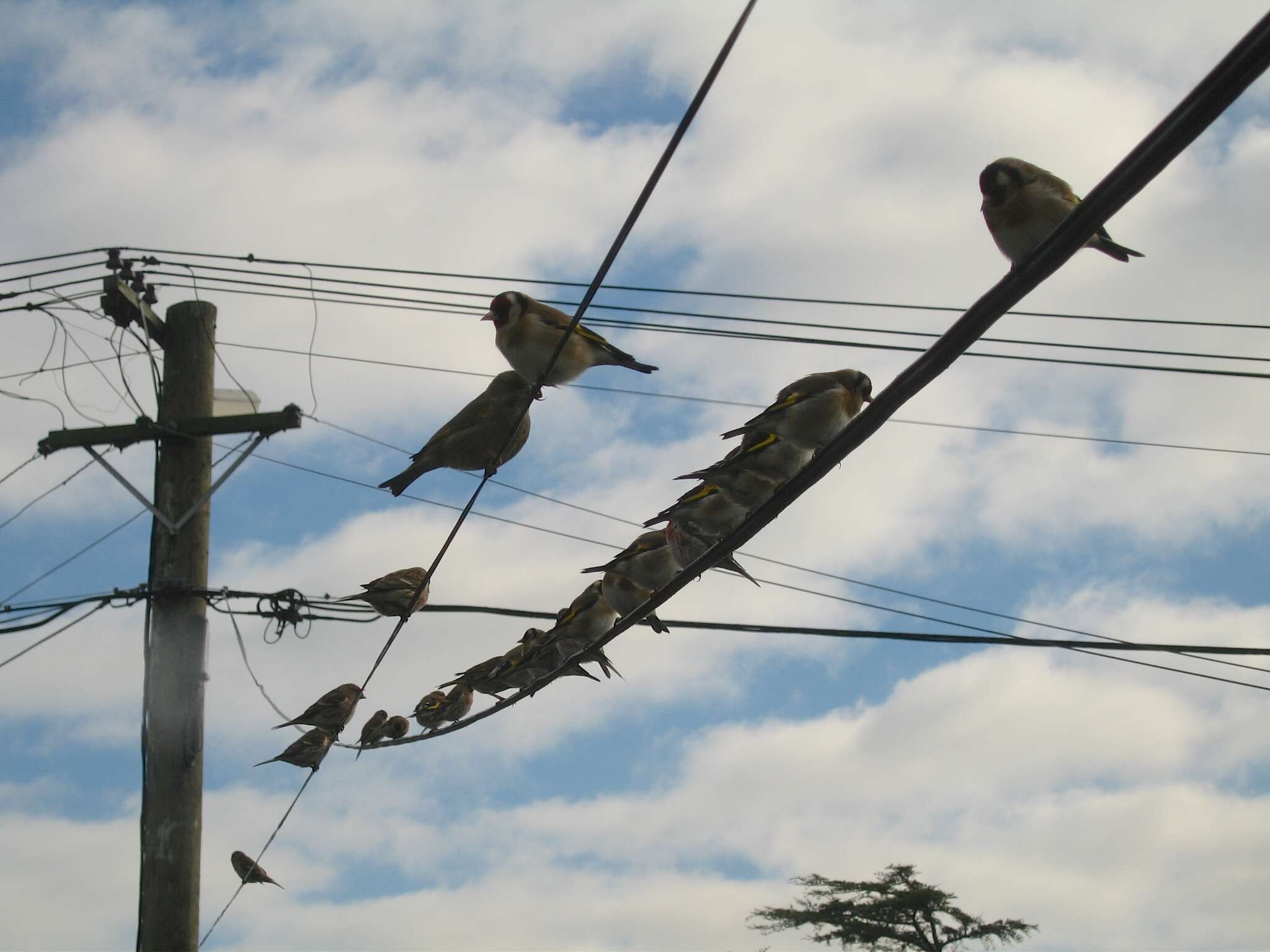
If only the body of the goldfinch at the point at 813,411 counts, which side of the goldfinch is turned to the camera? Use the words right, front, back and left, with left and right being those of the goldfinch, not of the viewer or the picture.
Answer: right

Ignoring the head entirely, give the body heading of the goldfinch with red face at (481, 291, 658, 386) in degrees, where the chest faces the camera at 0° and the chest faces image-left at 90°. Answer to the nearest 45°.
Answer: approximately 90°

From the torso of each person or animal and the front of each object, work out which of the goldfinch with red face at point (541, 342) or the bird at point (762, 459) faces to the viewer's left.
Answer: the goldfinch with red face

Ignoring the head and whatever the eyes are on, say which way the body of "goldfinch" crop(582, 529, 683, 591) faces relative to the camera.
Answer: to the viewer's right

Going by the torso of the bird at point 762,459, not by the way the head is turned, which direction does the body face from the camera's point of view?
to the viewer's right

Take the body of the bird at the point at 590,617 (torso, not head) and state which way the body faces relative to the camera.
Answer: to the viewer's right

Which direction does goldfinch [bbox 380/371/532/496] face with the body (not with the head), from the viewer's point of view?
to the viewer's right

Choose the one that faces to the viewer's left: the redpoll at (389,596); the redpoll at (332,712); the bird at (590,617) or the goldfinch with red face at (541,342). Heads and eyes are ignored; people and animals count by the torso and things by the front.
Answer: the goldfinch with red face

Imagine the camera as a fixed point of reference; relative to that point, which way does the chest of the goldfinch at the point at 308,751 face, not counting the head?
to the viewer's right
